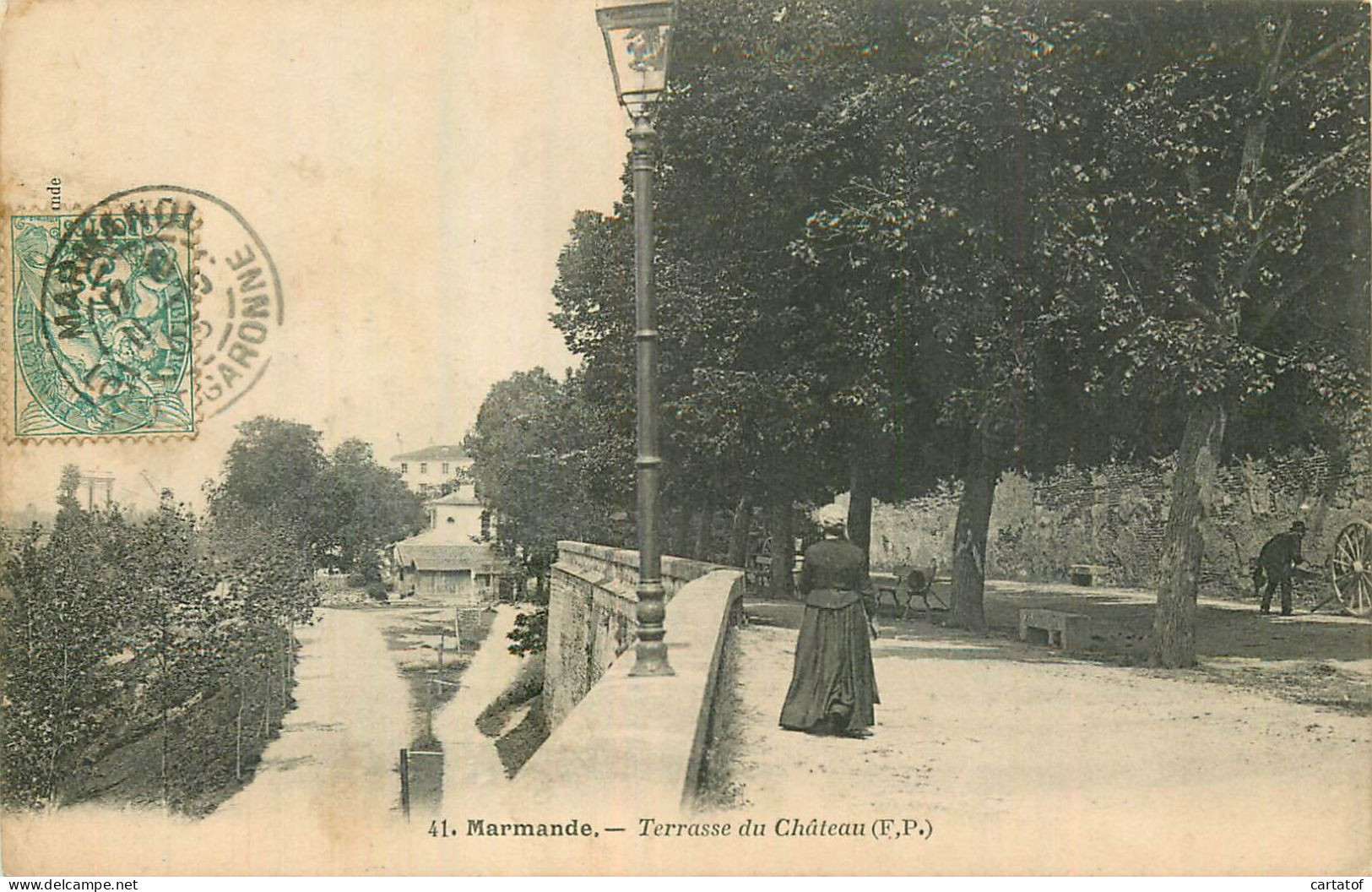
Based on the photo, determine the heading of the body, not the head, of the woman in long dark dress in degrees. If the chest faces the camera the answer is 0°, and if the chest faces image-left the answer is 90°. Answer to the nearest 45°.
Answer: approximately 180°
